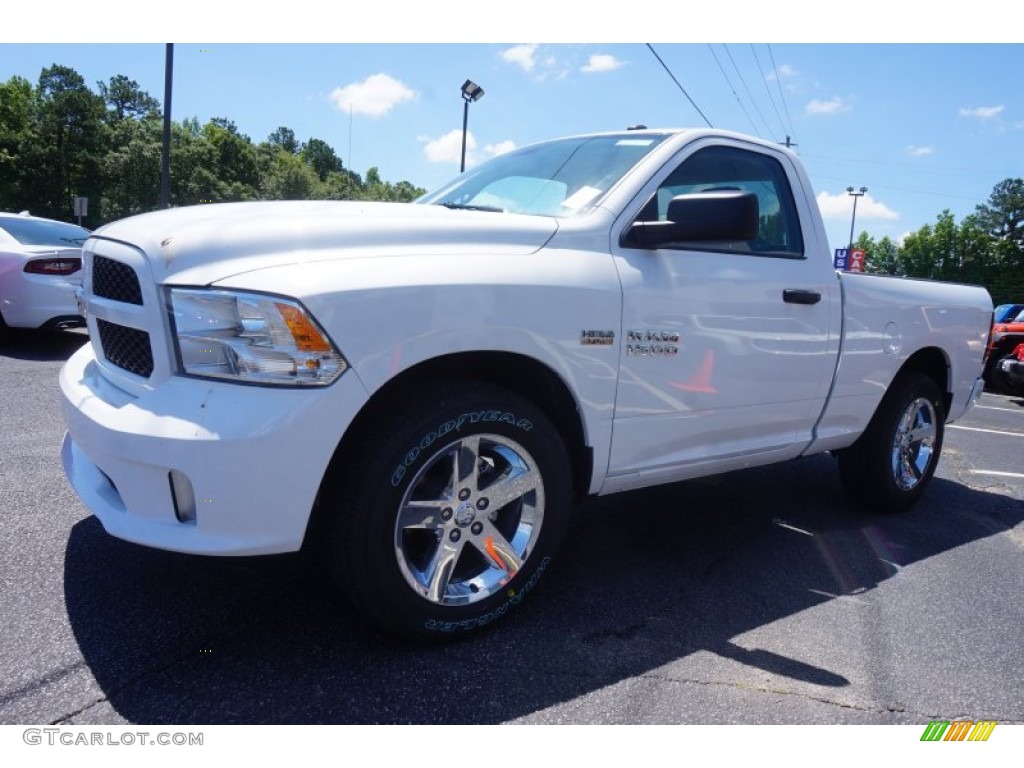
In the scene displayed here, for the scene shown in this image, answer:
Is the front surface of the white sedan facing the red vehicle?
no

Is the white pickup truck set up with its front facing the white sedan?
no

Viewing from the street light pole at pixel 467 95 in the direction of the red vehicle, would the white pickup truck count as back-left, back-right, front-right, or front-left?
front-right

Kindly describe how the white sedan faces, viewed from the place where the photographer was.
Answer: facing away from the viewer and to the left of the viewer

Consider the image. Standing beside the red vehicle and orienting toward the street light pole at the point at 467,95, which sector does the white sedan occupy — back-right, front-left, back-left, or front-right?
front-left

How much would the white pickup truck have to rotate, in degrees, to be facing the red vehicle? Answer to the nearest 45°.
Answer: approximately 180°

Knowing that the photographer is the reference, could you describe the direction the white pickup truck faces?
facing the viewer and to the left of the viewer

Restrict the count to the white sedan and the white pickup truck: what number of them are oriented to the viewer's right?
0

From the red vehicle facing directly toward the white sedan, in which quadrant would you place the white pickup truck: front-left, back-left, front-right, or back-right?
front-left

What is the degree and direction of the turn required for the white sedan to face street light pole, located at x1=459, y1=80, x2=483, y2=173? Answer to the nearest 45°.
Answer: approximately 90° to its right

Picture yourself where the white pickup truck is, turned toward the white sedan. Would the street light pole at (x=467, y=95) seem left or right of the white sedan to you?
right

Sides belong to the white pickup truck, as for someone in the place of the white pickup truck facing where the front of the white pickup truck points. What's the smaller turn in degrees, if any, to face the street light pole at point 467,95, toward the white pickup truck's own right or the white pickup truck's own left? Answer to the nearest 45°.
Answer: approximately 135° to the white pickup truck's own right
